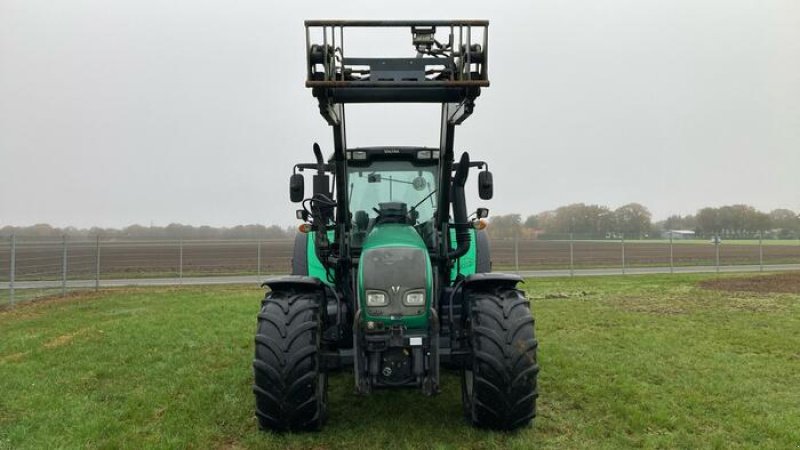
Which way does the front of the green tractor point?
toward the camera

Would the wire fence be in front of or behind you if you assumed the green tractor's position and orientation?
behind

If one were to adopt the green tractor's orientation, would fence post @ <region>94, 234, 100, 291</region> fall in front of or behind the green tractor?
behind

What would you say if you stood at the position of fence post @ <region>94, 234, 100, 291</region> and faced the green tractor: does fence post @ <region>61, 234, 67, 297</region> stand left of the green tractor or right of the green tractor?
right

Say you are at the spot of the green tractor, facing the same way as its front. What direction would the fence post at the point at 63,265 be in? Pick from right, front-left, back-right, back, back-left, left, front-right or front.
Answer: back-right
